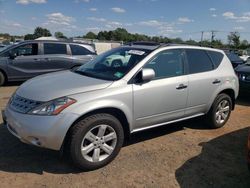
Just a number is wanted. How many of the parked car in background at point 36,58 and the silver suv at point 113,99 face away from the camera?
0

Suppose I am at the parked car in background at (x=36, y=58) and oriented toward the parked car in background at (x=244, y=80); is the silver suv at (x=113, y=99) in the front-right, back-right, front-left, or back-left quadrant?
front-right

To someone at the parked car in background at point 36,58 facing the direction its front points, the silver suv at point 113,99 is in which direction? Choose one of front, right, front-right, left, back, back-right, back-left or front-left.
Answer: left

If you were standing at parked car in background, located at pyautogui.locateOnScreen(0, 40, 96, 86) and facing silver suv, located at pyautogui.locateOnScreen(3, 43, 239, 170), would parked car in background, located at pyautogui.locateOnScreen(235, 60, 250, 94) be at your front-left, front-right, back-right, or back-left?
front-left

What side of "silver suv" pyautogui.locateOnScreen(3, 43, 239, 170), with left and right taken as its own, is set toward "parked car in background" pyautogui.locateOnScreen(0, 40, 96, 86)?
right

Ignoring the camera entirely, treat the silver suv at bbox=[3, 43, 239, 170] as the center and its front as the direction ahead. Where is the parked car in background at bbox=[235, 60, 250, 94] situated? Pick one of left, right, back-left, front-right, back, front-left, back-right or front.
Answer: back

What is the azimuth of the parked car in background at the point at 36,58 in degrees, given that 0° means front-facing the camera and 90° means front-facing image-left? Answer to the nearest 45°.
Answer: approximately 90°

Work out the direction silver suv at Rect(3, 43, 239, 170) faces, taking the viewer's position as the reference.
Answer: facing the viewer and to the left of the viewer

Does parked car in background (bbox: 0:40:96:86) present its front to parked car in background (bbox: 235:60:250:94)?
no
